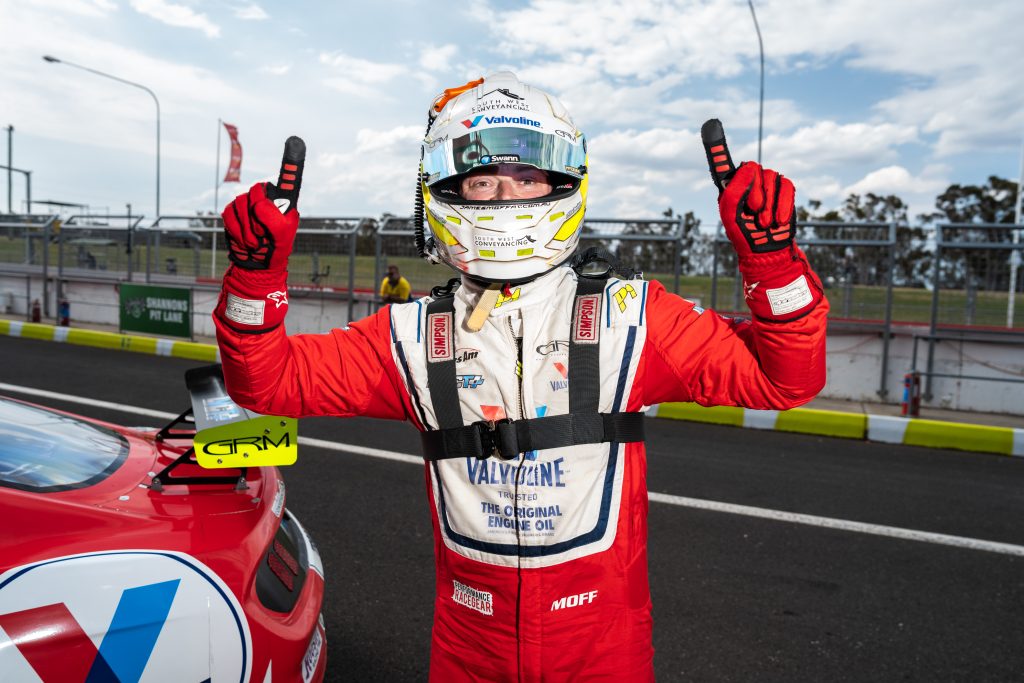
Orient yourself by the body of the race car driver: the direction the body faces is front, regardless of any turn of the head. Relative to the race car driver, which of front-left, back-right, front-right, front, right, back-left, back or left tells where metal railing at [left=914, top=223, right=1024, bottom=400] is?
back-left

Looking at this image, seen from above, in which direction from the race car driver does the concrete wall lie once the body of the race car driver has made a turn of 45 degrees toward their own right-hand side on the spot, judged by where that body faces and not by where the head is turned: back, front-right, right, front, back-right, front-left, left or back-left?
back

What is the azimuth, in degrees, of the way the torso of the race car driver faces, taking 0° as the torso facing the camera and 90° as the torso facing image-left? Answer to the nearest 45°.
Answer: approximately 0°

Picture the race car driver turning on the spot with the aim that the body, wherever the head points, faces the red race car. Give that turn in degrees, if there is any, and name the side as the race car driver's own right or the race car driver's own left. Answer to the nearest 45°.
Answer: approximately 90° to the race car driver's own right

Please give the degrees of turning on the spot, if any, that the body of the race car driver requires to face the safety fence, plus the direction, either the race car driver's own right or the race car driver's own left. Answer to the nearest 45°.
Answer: approximately 180°

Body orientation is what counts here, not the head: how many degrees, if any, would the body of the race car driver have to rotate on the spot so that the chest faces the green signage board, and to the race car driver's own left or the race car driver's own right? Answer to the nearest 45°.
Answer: approximately 135° to the race car driver's own right

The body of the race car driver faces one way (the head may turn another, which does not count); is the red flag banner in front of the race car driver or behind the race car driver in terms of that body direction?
behind

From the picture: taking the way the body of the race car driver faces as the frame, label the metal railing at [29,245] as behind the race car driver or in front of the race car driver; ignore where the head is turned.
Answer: behind

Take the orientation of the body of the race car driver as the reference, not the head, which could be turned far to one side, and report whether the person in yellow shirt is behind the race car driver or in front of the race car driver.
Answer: behind

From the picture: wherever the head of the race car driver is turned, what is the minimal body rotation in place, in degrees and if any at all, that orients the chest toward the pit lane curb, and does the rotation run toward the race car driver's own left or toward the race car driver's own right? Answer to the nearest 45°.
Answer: approximately 135° to the race car driver's own left
